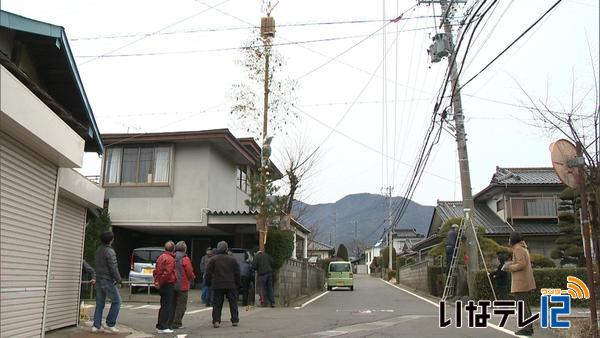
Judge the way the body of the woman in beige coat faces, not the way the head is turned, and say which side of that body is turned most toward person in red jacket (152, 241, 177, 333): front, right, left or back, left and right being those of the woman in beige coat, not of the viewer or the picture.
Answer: front

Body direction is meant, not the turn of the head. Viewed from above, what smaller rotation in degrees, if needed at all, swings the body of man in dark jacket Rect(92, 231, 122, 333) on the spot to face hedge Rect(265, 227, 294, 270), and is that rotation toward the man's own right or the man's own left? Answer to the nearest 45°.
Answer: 0° — they already face it

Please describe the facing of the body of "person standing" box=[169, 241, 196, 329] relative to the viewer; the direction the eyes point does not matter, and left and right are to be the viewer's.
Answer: facing away from the viewer and to the right of the viewer

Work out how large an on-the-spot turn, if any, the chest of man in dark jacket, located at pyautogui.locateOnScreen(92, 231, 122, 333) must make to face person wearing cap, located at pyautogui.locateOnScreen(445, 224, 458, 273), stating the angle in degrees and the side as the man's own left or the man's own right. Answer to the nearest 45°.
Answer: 0° — they already face them

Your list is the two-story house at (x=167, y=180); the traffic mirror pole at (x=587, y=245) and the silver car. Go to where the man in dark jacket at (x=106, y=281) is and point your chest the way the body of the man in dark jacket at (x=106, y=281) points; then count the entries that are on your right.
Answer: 1

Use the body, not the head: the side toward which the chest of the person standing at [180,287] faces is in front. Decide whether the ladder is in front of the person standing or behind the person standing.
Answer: in front

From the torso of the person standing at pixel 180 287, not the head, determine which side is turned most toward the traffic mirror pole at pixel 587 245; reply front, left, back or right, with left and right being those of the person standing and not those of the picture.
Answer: right

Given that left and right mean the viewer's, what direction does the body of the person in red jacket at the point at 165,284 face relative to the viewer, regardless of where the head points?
facing away from the viewer and to the right of the viewer

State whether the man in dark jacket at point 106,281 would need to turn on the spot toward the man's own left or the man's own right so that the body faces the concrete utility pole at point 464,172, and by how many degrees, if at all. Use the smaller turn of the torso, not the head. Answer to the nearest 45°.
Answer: approximately 45° to the man's own right

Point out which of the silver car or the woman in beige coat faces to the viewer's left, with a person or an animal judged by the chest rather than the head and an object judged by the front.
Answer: the woman in beige coat

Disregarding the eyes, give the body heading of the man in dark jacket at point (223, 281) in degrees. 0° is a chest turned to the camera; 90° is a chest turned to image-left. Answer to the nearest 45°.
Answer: approximately 180°

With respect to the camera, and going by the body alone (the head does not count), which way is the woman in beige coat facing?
to the viewer's left

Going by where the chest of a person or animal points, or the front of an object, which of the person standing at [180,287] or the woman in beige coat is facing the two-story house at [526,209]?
the person standing
